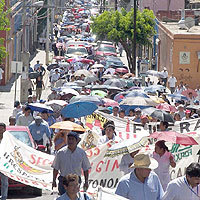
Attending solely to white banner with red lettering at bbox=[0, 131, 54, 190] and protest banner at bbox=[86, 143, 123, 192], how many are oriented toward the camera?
2

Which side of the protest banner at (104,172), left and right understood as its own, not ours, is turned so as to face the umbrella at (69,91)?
back

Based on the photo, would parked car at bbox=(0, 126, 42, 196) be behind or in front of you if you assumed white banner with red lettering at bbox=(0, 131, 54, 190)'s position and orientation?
behind

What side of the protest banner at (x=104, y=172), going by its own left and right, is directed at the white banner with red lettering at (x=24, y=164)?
right

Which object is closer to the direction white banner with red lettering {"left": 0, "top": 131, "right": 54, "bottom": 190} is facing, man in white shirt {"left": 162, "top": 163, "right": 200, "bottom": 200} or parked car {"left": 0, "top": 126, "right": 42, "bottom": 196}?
the man in white shirt

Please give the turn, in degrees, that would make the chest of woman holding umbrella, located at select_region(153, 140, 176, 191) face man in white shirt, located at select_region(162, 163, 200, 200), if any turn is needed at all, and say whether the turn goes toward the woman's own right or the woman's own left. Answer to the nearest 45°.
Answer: approximately 45° to the woman's own left

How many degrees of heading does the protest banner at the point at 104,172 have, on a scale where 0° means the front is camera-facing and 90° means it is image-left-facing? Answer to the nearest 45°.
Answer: approximately 0°

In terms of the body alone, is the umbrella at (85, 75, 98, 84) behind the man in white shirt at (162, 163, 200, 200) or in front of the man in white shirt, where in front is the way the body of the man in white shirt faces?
behind
